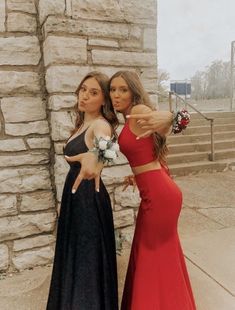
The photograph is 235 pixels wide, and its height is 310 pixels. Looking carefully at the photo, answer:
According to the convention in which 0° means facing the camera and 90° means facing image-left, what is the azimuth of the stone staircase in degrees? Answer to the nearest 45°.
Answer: approximately 0°

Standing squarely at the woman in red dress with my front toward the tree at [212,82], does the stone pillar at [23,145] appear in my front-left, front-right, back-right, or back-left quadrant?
front-left

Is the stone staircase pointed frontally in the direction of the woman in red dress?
yes

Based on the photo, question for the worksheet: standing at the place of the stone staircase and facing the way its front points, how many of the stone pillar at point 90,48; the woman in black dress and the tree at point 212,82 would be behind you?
1

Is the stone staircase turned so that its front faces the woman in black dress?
yes

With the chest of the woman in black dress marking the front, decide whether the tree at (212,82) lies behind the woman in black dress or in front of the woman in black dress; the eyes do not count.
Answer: behind

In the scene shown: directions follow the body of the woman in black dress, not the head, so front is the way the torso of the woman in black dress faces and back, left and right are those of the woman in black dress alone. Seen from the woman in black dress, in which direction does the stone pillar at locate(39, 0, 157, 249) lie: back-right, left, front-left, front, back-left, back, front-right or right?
back-right

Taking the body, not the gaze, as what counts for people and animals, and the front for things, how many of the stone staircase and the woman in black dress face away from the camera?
0

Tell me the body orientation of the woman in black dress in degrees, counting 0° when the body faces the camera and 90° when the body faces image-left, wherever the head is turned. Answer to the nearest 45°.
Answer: approximately 45°

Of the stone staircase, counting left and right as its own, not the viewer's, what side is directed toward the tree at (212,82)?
back

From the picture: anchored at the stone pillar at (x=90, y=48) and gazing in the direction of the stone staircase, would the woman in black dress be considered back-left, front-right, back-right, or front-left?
back-right
